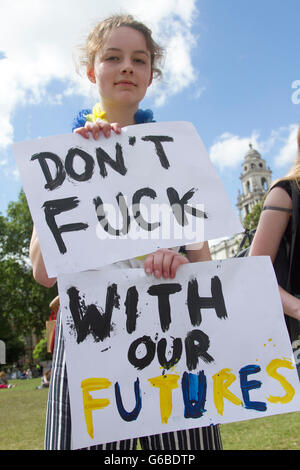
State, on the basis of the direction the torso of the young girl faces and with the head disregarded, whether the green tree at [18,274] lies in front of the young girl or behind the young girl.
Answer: behind

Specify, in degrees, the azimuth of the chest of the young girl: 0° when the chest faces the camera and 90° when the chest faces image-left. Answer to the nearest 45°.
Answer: approximately 0°
